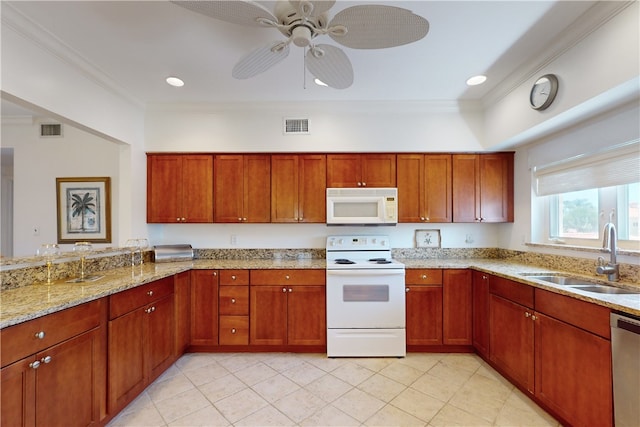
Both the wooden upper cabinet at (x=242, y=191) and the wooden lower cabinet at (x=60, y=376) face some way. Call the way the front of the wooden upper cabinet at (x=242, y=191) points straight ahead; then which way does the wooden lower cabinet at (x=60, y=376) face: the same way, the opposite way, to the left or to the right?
to the left

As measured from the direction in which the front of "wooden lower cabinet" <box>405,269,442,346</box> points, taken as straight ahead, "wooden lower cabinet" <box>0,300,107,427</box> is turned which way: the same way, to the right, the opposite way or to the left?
to the left

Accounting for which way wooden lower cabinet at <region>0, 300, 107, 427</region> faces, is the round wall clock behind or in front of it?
in front

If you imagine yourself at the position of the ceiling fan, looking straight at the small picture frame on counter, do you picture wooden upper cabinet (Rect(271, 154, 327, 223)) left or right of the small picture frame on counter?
left

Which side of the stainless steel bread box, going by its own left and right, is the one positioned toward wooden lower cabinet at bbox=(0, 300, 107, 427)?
front

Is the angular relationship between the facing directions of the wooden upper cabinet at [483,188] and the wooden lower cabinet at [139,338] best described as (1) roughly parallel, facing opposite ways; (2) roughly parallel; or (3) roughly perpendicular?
roughly perpendicular

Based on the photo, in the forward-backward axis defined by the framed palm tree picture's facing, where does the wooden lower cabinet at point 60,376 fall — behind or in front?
in front

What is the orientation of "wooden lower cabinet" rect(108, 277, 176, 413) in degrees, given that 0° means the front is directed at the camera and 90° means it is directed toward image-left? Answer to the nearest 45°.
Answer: approximately 315°

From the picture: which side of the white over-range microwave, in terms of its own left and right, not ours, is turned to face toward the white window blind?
left

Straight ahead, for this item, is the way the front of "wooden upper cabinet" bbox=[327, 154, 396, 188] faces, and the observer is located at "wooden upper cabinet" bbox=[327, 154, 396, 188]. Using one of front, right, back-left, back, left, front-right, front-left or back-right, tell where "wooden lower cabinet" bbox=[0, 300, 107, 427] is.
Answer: front-right

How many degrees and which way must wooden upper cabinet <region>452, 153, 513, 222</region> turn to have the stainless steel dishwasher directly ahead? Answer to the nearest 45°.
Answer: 0° — it already faces it

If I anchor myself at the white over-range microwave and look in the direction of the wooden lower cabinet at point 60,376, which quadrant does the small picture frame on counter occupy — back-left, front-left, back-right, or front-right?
back-left
